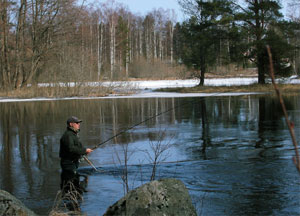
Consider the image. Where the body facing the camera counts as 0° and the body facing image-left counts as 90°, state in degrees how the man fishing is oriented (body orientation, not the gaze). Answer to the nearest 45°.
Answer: approximately 270°

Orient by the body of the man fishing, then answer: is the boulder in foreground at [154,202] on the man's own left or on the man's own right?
on the man's own right

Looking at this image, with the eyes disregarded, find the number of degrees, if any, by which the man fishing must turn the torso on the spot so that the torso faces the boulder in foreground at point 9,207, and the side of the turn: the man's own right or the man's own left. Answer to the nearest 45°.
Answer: approximately 90° to the man's own right
